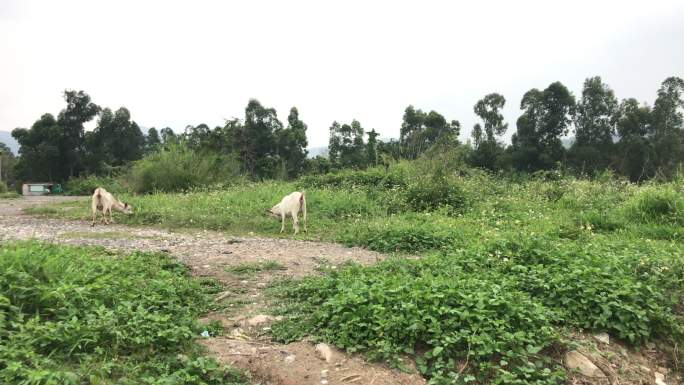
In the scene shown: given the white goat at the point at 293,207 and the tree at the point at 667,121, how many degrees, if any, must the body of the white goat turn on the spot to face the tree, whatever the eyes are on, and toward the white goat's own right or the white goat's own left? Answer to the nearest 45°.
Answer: approximately 90° to the white goat's own right

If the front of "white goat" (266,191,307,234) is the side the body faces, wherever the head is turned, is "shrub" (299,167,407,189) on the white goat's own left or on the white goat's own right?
on the white goat's own right

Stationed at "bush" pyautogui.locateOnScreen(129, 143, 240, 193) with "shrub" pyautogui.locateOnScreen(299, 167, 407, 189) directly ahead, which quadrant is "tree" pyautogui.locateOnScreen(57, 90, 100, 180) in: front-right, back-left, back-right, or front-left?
back-left

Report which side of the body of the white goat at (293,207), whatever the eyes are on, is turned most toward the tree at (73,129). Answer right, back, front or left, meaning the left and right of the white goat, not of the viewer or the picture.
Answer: front

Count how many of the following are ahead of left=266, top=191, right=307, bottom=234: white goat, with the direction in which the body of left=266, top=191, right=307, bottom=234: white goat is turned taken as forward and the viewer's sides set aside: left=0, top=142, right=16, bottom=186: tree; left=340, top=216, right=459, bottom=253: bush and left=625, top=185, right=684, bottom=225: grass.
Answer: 1

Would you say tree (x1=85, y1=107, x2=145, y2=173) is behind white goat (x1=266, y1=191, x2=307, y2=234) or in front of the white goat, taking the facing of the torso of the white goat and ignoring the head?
in front

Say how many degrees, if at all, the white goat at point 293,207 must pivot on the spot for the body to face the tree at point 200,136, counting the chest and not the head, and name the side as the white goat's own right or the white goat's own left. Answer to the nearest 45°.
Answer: approximately 45° to the white goat's own right

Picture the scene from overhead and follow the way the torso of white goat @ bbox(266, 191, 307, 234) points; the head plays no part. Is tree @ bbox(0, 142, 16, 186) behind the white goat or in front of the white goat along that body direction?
in front

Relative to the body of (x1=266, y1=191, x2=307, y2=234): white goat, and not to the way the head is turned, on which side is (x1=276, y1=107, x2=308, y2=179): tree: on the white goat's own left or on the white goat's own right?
on the white goat's own right

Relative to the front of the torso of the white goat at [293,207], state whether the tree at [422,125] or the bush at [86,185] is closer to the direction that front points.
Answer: the bush

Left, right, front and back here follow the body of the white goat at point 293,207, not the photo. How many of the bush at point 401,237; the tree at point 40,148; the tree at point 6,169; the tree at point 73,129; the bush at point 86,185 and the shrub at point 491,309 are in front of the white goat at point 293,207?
4

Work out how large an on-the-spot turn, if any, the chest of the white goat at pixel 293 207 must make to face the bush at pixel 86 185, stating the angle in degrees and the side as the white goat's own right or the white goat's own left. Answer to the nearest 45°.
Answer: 0° — it already faces it

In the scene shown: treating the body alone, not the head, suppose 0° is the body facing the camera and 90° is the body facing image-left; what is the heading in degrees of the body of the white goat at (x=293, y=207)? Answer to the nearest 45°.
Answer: approximately 135°
